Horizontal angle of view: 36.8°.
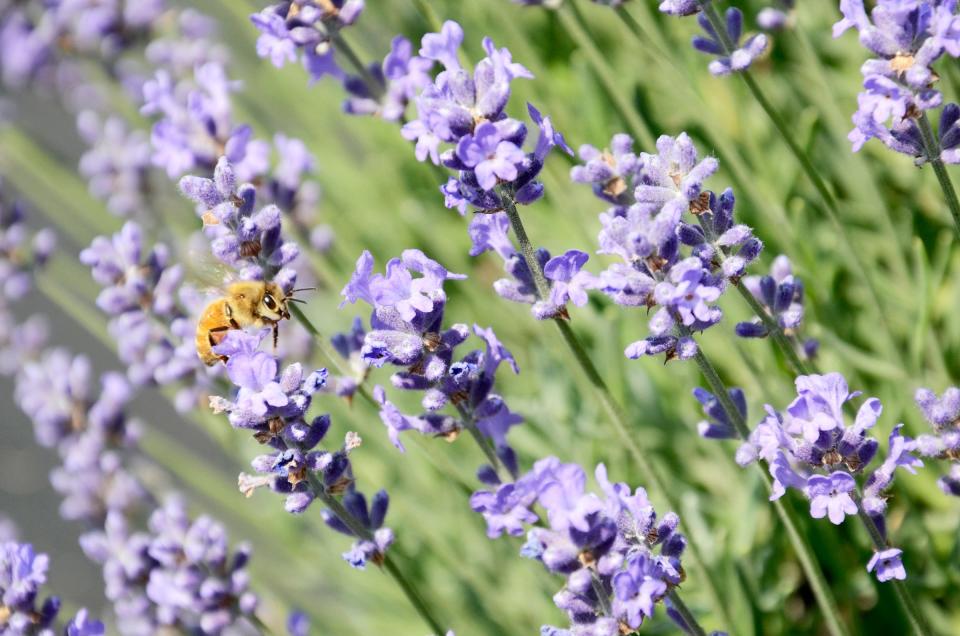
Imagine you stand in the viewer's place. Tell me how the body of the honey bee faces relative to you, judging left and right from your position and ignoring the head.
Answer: facing to the right of the viewer
